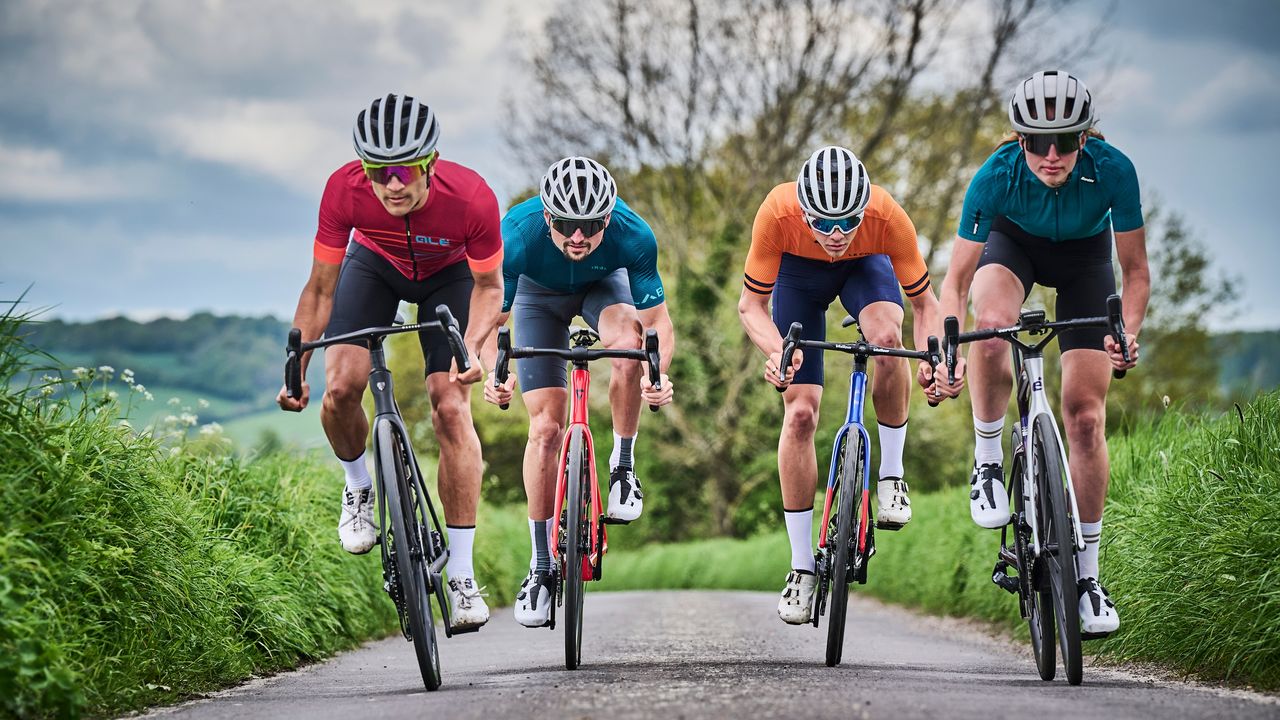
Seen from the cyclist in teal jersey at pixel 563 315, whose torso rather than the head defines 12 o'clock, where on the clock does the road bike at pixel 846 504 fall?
The road bike is roughly at 10 o'clock from the cyclist in teal jersey.

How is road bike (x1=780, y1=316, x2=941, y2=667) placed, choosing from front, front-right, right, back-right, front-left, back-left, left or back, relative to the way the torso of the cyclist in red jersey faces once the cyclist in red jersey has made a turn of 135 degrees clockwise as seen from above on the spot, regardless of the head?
back-right

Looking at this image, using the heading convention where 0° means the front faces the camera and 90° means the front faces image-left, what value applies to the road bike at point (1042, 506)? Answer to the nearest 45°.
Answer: approximately 0°

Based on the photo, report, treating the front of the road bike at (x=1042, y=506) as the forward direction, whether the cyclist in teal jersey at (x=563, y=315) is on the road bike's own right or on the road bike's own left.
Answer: on the road bike's own right
